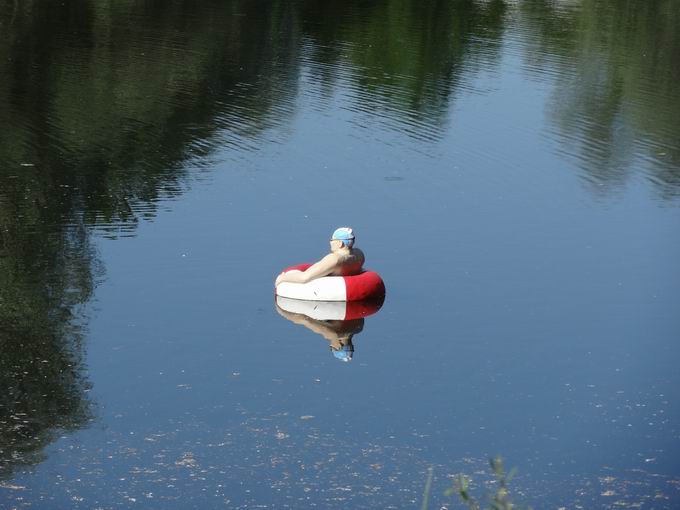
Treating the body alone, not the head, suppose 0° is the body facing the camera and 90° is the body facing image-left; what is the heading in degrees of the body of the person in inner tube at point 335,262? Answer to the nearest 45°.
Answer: approximately 90°
